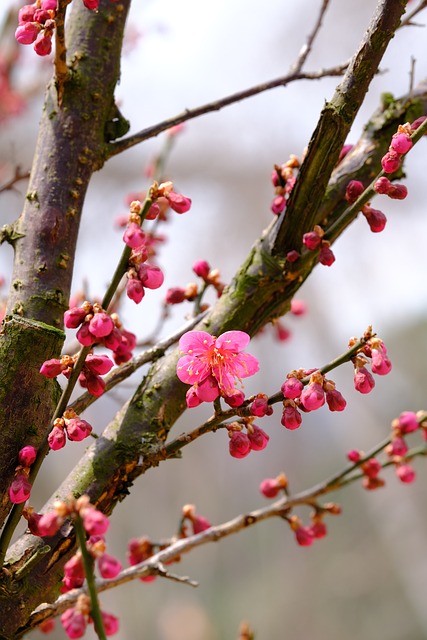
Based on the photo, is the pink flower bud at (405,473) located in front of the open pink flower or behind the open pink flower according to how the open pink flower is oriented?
behind

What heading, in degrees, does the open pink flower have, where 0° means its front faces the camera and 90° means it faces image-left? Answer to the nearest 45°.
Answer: approximately 0°
